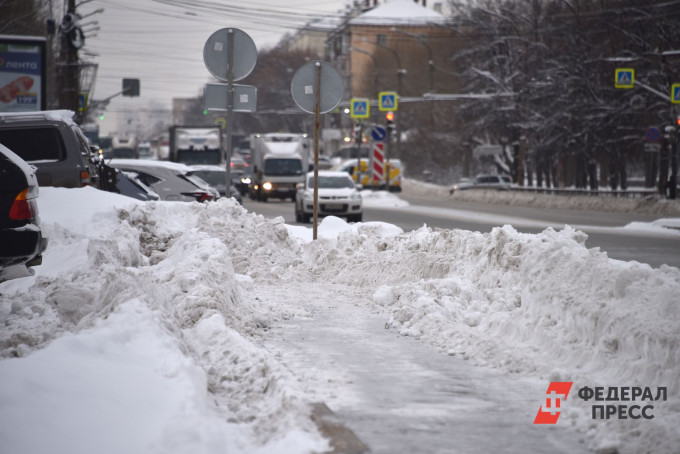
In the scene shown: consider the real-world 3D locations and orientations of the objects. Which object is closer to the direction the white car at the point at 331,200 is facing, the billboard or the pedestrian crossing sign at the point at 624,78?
the billboard

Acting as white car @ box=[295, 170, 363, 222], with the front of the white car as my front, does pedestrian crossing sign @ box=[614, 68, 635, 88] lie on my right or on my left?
on my left

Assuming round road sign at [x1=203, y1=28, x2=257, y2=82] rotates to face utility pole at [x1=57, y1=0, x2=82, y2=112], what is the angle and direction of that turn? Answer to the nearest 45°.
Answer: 0° — it already faces it

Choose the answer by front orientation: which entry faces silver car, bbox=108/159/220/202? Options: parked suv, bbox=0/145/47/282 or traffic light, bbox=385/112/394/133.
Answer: the traffic light

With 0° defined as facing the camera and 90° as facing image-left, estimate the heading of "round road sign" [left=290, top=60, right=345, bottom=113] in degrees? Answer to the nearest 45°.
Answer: approximately 180°

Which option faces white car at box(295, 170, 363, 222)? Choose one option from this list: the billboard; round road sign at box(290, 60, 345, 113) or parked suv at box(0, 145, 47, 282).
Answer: the round road sign

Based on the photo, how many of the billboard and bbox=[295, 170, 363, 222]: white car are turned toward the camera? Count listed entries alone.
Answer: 2

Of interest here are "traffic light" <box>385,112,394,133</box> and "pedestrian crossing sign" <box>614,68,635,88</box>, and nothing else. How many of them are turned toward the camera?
2

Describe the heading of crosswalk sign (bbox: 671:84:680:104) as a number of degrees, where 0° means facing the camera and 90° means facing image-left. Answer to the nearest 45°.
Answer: approximately 0°

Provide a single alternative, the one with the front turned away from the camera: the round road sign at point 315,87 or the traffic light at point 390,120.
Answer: the round road sign
